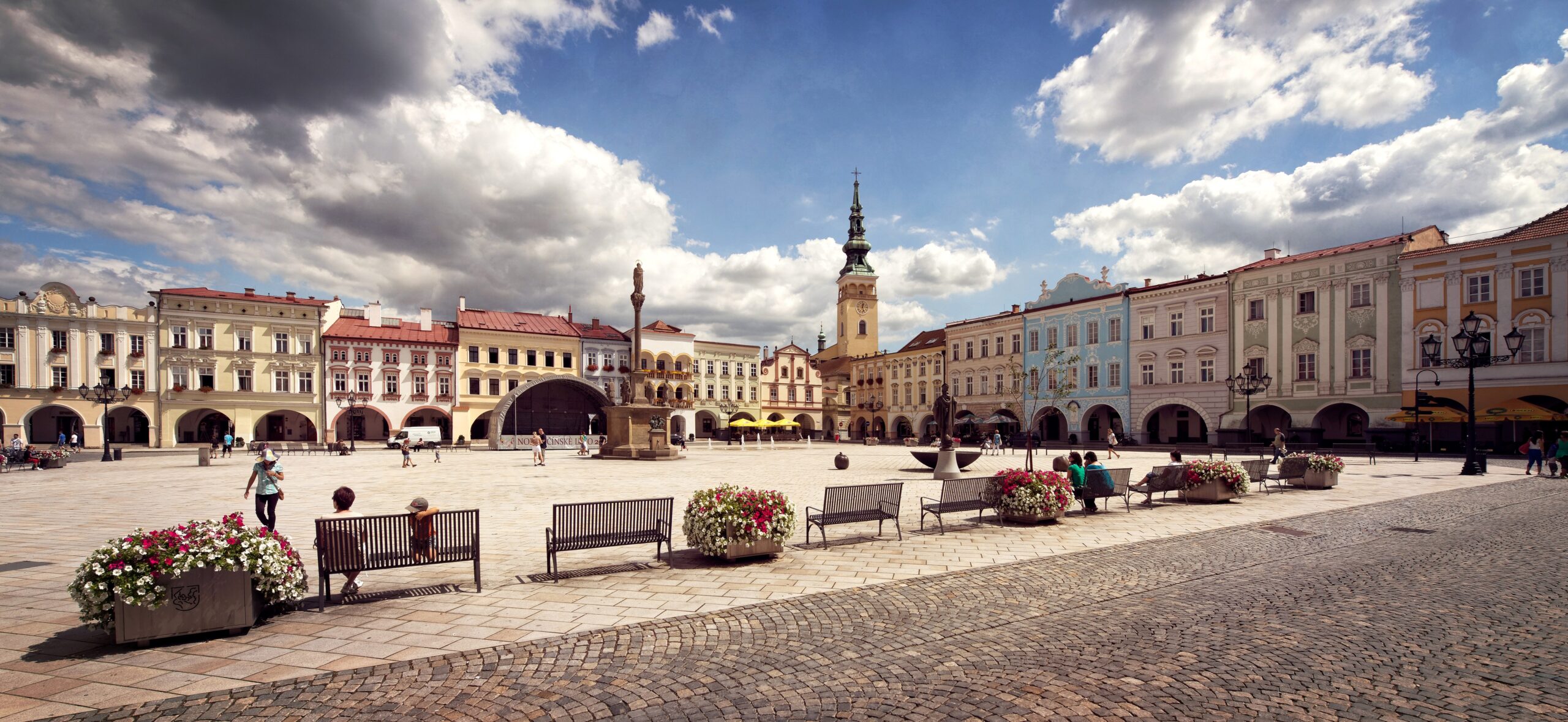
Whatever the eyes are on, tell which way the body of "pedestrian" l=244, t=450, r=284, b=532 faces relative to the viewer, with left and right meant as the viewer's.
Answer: facing the viewer

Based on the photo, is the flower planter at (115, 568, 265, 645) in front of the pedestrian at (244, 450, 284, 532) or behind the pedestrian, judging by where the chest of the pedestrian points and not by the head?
in front

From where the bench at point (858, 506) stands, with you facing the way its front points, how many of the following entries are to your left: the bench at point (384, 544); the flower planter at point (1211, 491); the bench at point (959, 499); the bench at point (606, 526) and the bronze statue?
2

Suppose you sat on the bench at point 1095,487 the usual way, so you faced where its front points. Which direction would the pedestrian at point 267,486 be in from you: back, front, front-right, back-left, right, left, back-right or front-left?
left

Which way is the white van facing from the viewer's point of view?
to the viewer's left

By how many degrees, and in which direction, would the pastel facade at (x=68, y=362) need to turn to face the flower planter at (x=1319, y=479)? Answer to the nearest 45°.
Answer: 0° — it already faces it

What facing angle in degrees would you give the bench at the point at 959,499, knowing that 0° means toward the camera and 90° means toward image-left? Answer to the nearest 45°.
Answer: approximately 135°

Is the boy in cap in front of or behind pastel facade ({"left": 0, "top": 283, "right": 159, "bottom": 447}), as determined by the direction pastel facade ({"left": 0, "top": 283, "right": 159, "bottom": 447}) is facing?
in front

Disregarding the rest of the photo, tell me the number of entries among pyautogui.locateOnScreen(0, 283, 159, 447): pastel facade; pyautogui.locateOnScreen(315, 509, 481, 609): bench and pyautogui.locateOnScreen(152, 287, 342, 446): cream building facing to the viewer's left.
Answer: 0

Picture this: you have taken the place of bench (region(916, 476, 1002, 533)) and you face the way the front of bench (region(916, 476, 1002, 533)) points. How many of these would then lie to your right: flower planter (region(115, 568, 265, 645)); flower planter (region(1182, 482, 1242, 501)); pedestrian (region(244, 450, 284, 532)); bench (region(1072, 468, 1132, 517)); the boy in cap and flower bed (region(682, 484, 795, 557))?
2

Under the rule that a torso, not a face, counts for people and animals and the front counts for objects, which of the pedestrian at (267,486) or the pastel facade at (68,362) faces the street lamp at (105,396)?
the pastel facade

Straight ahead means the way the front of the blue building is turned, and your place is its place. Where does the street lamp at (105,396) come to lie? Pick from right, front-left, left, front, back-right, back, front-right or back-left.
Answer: front

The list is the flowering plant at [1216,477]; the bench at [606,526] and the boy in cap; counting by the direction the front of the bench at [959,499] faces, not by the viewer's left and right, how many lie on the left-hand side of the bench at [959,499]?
2
